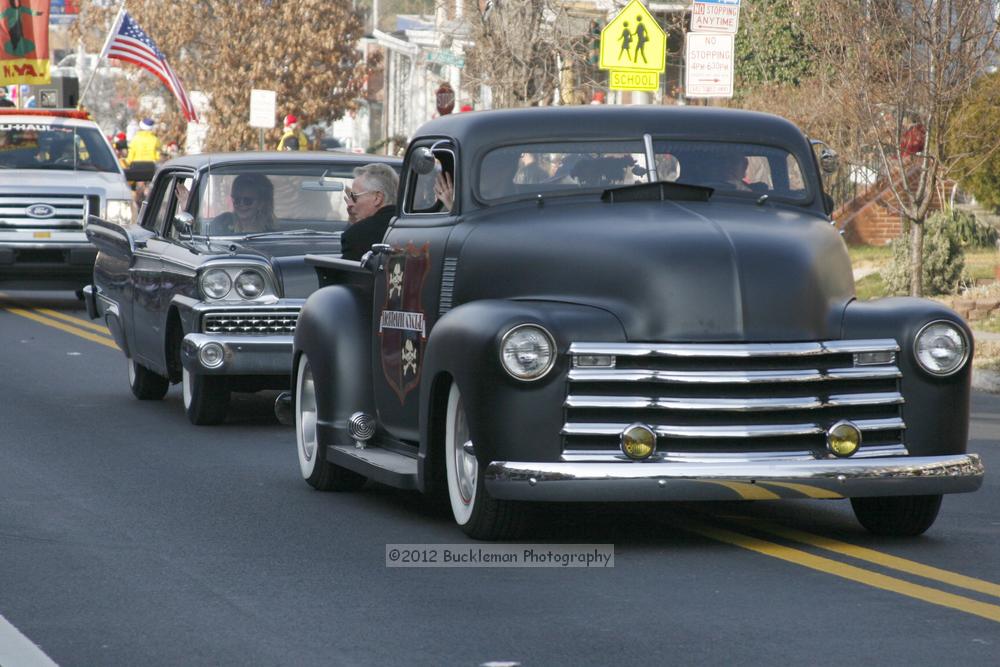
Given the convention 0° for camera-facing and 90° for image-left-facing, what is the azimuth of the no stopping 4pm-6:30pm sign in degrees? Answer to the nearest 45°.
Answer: approximately 0°

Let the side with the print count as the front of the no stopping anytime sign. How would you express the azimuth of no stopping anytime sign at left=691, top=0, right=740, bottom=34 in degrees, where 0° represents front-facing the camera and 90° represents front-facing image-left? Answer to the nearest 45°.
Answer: approximately 0°

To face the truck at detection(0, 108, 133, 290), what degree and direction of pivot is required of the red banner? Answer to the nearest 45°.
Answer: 0° — it already faces it

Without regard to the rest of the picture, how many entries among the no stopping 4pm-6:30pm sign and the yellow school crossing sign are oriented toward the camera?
2

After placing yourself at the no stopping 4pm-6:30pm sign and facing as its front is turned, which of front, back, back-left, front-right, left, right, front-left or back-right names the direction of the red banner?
back-right

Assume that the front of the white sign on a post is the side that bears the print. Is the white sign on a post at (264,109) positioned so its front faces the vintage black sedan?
yes
